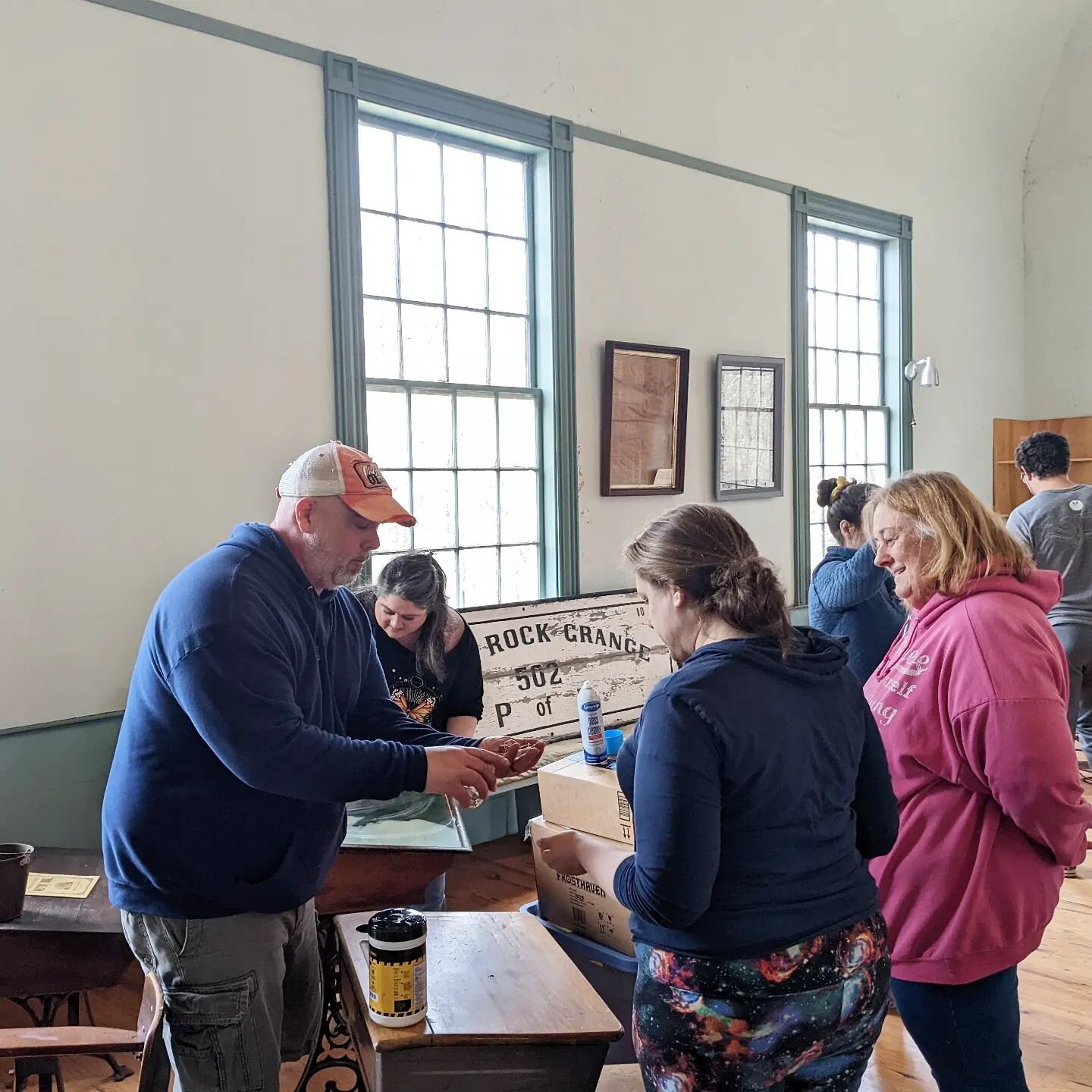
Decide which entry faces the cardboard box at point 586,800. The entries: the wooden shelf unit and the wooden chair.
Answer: the wooden shelf unit

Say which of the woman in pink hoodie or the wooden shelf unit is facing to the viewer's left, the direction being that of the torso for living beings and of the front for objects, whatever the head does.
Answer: the woman in pink hoodie

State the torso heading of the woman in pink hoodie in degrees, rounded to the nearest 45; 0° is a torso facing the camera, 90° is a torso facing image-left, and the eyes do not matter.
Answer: approximately 90°

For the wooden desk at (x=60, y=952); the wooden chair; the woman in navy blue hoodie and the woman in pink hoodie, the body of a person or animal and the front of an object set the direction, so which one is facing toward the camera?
the wooden desk

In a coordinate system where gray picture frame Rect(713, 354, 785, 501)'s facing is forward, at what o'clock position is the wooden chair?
The wooden chair is roughly at 2 o'clock from the gray picture frame.

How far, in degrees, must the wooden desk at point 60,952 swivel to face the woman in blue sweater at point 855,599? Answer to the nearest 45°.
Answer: approximately 90° to its left

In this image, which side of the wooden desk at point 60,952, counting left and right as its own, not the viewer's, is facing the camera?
front

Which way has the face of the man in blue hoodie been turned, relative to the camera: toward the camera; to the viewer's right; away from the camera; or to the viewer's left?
to the viewer's right

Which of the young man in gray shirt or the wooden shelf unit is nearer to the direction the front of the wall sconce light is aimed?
the young man in gray shirt

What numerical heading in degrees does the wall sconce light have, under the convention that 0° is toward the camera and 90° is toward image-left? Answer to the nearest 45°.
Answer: approximately 315°

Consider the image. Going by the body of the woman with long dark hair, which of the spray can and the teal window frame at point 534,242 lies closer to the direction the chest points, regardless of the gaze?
the spray can

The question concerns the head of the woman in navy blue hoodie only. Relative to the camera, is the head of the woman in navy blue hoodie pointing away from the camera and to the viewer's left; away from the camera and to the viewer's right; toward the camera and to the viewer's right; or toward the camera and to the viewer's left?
away from the camera and to the viewer's left

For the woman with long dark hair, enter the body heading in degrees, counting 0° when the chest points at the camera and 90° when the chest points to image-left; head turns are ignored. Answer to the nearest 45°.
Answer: approximately 45°

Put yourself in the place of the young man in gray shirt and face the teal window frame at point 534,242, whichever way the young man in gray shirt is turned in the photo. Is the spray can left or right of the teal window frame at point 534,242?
left

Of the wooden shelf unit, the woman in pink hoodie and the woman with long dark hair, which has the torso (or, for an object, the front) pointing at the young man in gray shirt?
the wooden shelf unit

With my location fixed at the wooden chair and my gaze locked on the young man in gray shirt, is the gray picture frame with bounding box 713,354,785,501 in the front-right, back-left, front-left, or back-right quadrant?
front-left
